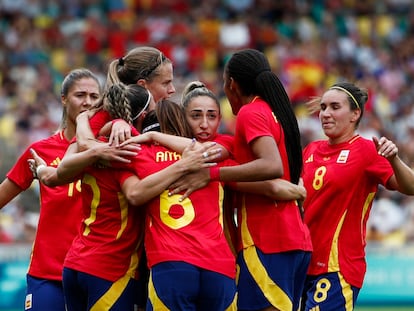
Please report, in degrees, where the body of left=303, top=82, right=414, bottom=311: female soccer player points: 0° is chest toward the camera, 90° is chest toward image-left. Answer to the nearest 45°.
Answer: approximately 45°
